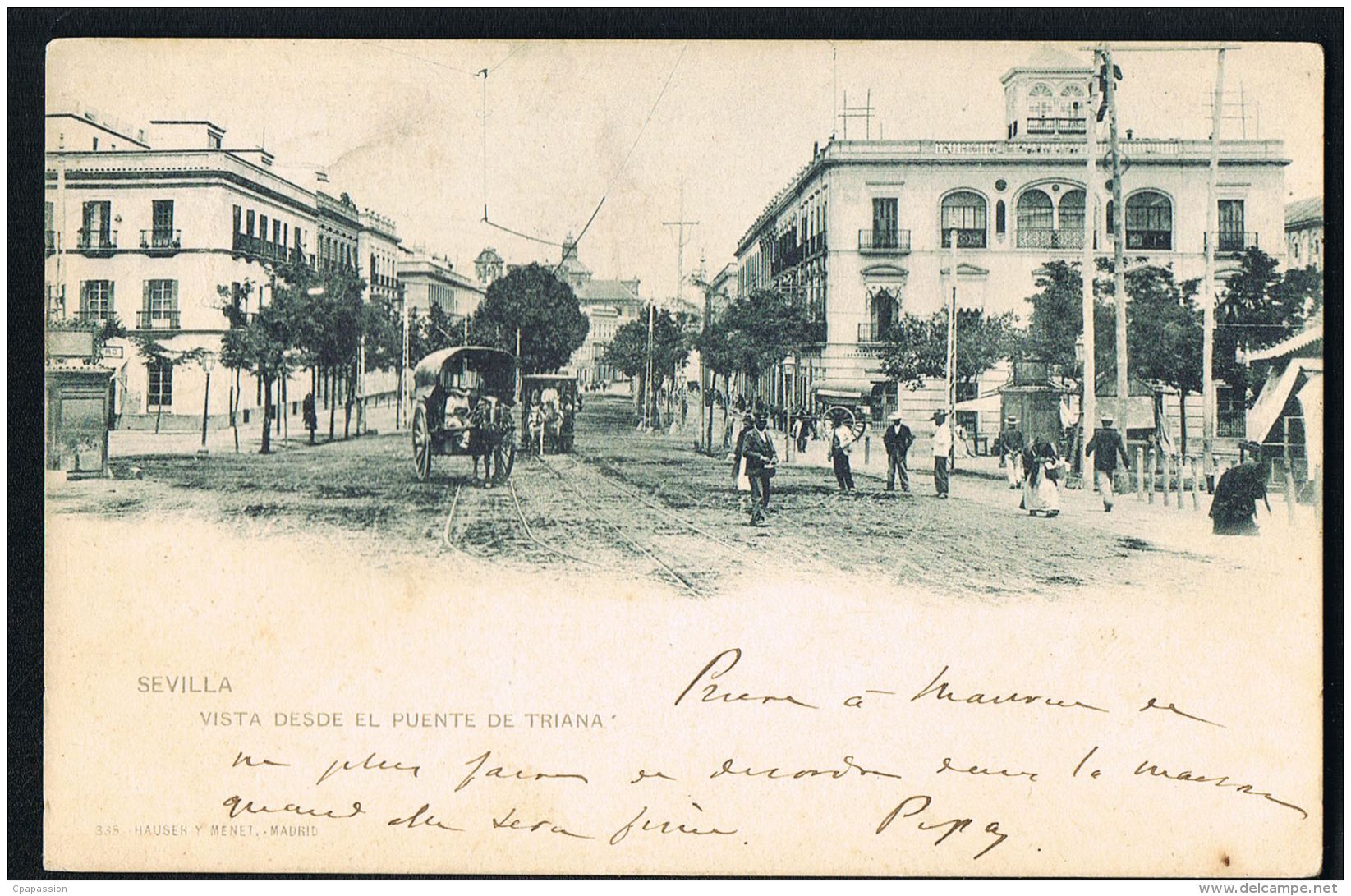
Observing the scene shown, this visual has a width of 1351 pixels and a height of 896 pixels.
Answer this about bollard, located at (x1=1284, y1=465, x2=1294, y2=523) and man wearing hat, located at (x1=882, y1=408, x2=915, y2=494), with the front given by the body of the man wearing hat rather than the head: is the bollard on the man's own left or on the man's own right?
on the man's own left
